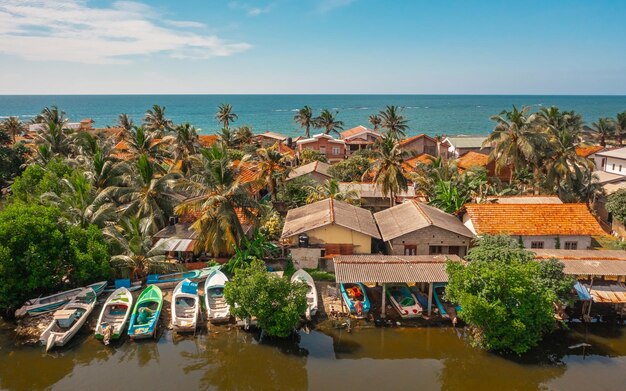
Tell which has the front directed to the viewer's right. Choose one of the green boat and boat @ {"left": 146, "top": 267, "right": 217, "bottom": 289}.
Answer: the boat

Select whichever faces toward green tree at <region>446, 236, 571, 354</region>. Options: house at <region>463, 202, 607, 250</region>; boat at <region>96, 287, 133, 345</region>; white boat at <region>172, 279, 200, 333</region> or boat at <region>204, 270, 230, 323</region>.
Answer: the house

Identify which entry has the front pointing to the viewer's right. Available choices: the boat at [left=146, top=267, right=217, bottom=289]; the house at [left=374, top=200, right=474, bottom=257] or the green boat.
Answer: the boat

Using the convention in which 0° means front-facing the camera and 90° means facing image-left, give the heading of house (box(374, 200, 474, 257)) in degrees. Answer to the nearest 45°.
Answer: approximately 0°

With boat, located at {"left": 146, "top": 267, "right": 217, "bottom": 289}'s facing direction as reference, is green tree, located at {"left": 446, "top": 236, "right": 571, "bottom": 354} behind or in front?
in front

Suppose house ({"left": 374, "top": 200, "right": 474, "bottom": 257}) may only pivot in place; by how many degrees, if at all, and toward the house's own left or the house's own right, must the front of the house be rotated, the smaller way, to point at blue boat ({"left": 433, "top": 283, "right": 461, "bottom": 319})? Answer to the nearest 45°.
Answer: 0° — it already faces it
